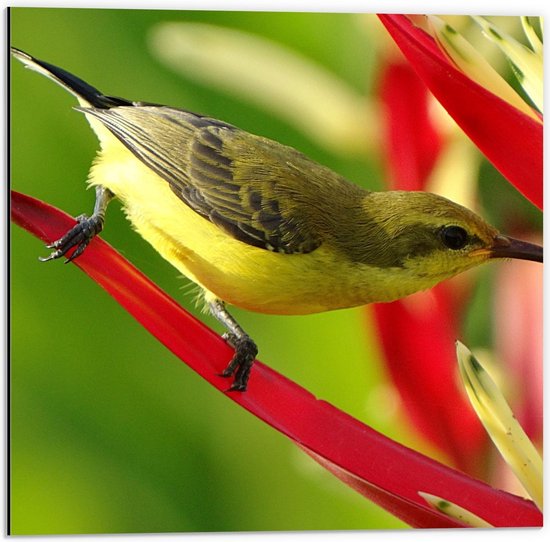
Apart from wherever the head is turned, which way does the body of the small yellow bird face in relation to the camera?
to the viewer's right
